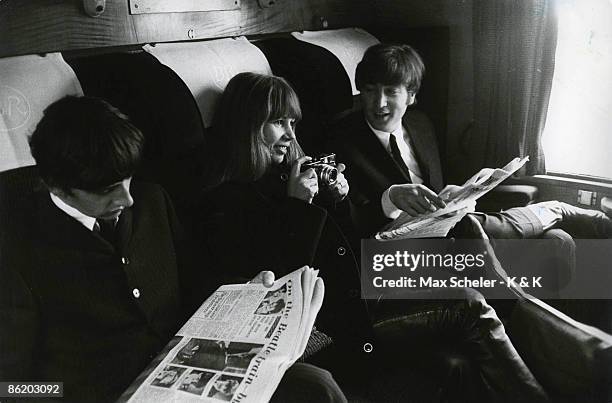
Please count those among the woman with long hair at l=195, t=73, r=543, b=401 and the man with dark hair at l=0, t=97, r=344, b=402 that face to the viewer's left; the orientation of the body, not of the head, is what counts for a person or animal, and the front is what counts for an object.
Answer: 0

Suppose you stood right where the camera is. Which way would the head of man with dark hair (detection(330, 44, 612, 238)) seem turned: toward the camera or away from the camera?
toward the camera

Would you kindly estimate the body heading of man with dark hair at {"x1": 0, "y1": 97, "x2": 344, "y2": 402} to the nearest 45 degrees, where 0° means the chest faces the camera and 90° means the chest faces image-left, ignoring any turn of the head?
approximately 315°

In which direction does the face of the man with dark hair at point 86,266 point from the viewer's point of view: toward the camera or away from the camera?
toward the camera

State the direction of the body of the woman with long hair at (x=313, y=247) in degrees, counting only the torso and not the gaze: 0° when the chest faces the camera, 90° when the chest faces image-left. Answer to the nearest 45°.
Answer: approximately 315°

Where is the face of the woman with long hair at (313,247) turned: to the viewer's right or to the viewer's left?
to the viewer's right

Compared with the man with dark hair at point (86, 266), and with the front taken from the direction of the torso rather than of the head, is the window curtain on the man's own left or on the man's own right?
on the man's own left

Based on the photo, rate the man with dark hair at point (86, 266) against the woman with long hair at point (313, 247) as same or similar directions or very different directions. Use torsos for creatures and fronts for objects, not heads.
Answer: same or similar directions

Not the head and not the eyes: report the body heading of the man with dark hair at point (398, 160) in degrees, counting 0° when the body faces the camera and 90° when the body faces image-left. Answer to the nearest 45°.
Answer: approximately 315°
